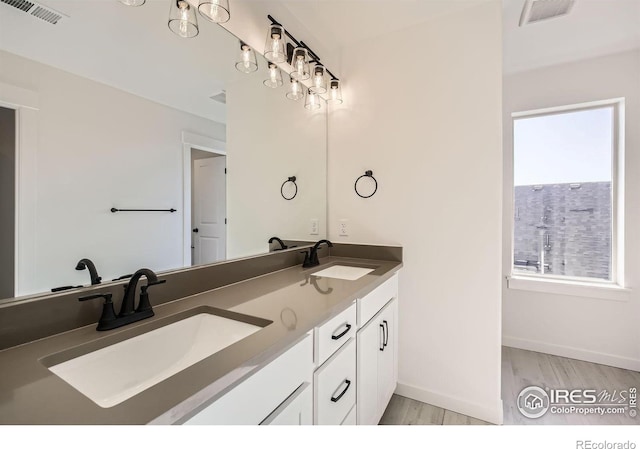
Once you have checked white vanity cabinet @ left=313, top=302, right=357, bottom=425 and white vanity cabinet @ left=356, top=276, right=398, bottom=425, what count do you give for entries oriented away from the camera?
0

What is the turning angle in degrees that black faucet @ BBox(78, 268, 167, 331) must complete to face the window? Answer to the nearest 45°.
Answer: approximately 45° to its left

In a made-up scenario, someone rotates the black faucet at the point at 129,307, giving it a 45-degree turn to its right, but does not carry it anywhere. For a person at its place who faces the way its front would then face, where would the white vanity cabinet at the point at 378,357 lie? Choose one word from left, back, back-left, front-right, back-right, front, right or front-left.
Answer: left

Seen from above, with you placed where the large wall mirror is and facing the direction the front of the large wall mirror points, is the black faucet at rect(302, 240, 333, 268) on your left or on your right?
on your left

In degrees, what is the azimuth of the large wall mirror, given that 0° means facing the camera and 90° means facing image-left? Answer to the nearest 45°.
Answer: approximately 315°

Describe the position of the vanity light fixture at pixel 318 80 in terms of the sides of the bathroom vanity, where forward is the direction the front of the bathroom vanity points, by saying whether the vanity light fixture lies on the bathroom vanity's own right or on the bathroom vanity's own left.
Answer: on the bathroom vanity's own left

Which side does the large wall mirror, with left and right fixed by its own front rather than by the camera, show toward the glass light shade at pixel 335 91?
left

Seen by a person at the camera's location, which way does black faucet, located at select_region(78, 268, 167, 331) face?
facing the viewer and to the right of the viewer

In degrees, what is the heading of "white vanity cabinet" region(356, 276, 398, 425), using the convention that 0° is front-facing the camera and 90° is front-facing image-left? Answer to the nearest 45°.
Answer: approximately 315°
